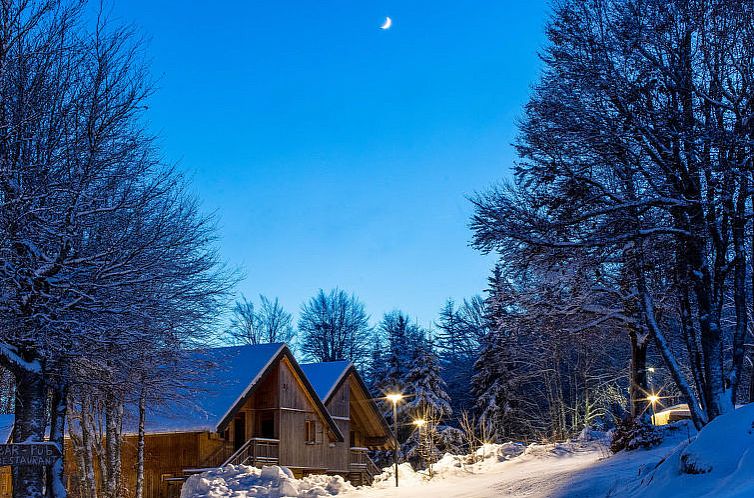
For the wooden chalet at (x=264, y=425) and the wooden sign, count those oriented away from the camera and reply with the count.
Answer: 0

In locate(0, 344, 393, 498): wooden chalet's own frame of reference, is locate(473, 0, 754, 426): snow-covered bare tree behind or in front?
in front

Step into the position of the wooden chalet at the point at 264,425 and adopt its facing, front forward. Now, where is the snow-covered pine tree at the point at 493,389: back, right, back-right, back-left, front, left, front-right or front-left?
left

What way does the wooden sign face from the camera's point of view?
toward the camera

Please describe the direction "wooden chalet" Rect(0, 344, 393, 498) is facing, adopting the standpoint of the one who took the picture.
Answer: facing the viewer and to the right of the viewer

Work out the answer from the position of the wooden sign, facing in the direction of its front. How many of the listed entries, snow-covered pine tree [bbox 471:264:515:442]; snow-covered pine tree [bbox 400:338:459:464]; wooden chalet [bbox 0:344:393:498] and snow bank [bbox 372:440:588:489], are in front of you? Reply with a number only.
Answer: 0

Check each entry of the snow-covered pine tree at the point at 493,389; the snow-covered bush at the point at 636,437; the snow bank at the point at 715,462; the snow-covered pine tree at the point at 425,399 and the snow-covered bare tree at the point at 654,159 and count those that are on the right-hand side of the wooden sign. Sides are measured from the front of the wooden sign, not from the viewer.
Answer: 0

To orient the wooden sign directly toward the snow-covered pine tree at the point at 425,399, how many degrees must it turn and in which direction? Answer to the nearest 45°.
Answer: approximately 135° to its left

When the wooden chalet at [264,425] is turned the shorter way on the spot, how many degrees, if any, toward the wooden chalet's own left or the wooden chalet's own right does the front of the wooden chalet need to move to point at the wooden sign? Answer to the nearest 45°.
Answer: approximately 45° to the wooden chalet's own right
